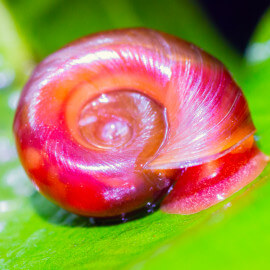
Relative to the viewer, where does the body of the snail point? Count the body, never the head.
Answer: to the viewer's right
